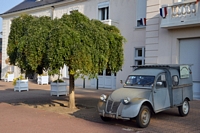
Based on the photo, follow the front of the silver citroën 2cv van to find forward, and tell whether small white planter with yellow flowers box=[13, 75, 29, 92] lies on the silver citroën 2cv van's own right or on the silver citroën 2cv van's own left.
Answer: on the silver citroën 2cv van's own right

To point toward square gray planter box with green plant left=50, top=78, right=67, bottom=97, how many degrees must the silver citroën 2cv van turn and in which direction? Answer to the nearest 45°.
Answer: approximately 90° to its right

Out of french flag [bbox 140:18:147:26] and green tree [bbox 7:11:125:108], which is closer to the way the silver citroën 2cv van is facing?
the green tree

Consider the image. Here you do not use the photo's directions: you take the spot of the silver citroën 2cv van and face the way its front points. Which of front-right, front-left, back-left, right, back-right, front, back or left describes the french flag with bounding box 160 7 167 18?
back-right

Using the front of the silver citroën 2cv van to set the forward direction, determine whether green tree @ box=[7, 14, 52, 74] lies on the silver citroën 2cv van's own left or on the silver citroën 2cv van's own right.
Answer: on the silver citroën 2cv van's own right

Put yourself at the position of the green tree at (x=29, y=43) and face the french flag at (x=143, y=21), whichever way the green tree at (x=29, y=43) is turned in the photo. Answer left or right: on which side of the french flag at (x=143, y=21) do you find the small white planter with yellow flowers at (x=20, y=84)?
left

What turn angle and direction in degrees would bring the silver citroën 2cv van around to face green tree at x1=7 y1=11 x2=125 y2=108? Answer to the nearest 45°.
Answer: approximately 45° to its right

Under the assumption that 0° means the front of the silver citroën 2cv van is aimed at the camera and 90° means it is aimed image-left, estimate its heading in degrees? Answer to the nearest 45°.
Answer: approximately 45°

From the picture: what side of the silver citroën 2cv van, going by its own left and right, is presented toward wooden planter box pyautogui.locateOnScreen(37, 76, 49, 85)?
right

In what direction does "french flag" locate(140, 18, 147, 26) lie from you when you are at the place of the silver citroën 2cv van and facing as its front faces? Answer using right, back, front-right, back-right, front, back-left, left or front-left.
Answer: back-right
